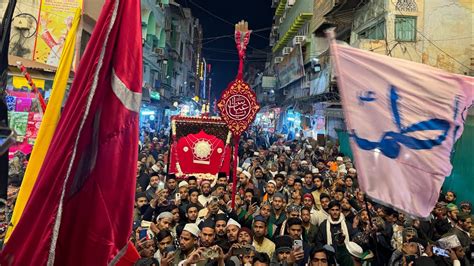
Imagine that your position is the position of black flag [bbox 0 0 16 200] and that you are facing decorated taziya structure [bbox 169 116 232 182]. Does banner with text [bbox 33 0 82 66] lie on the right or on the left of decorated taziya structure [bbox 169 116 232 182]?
left

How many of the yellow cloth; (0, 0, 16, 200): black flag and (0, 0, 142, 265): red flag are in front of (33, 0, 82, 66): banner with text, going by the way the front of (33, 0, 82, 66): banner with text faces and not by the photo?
3

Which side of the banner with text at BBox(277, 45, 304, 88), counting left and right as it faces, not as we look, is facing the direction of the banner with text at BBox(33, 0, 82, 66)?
front

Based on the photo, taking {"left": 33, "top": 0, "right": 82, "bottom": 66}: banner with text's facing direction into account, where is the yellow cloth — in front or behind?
in front

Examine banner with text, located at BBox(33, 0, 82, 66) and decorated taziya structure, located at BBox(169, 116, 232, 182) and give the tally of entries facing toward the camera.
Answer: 2

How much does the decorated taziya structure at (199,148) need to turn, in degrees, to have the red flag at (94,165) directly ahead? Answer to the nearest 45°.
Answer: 0° — it already faces it

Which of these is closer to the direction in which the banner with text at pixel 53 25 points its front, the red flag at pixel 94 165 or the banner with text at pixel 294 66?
the red flag

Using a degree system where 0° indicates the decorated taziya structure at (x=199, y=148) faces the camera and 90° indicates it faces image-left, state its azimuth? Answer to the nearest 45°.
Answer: approximately 0°

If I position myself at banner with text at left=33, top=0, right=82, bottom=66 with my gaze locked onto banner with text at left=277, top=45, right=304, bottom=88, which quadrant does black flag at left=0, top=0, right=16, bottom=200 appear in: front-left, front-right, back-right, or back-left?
back-right
